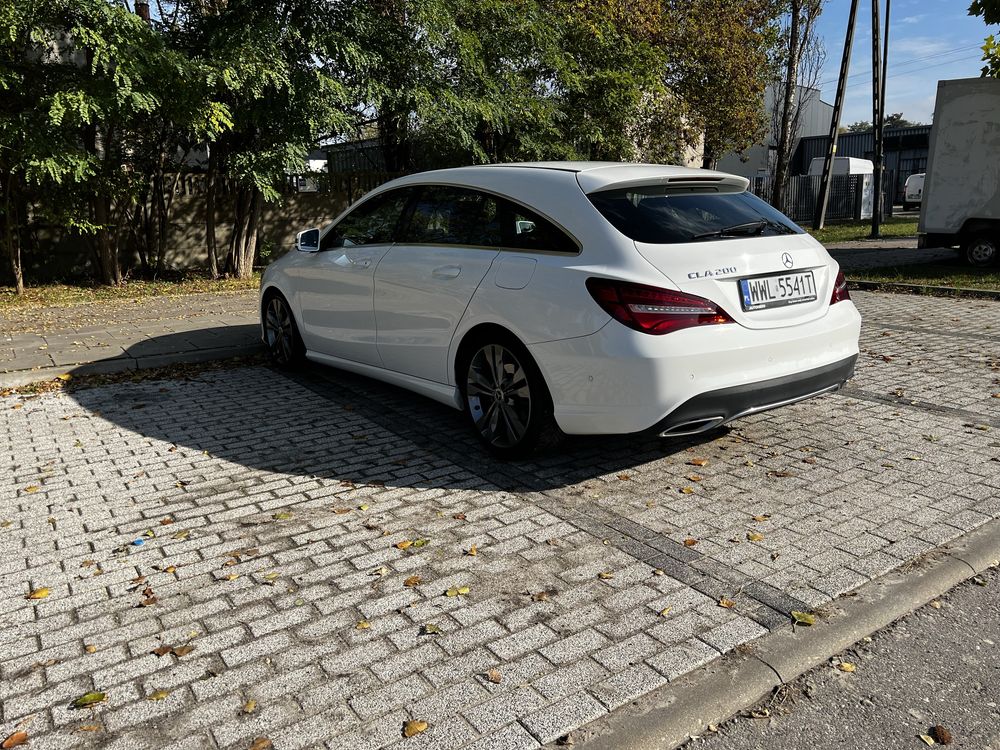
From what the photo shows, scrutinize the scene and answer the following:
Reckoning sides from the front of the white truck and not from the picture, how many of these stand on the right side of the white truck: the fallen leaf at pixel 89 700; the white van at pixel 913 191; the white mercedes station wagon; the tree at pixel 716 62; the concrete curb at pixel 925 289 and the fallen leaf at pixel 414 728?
4

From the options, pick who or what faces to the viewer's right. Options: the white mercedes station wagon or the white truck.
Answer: the white truck

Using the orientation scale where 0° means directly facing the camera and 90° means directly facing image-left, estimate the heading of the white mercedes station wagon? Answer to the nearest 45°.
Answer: approximately 135°

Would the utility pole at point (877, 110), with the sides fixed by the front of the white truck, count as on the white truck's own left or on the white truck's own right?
on the white truck's own left

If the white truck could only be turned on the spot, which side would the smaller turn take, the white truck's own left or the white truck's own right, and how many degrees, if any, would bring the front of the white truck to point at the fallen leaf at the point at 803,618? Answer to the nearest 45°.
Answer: approximately 90° to the white truck's own right

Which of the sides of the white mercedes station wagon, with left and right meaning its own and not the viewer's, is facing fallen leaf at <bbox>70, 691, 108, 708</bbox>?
left

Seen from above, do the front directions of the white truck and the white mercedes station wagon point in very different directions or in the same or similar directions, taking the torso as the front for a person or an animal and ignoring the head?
very different directions

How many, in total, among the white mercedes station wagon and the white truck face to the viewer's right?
1

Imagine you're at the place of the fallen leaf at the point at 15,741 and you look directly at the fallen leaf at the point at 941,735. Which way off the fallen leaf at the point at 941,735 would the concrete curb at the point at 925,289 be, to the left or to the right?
left

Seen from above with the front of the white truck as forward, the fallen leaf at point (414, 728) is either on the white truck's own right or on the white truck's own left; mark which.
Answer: on the white truck's own right

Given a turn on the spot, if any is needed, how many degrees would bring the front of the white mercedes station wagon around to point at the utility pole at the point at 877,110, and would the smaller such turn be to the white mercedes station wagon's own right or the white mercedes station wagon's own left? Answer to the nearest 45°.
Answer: approximately 90° to the white mercedes station wagon's own right

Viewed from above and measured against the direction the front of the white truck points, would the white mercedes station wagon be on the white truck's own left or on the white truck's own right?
on the white truck's own right

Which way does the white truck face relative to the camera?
to the viewer's right
